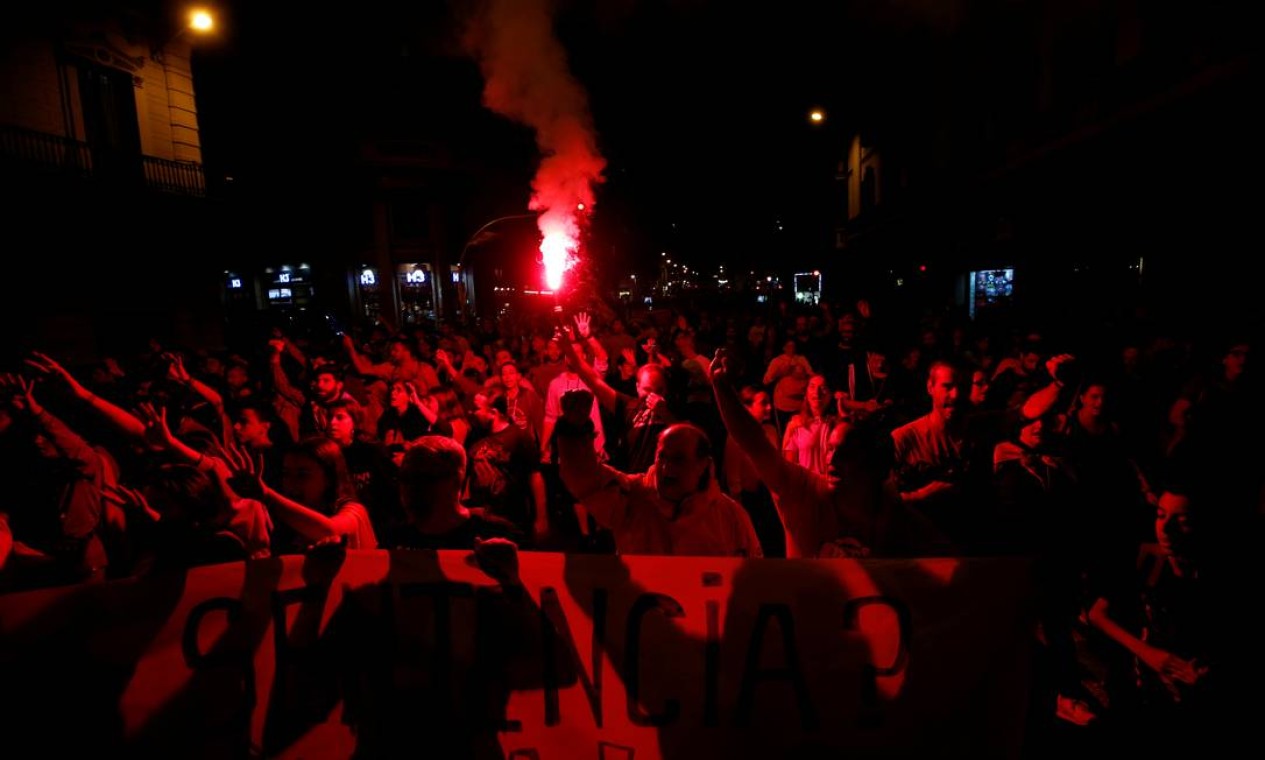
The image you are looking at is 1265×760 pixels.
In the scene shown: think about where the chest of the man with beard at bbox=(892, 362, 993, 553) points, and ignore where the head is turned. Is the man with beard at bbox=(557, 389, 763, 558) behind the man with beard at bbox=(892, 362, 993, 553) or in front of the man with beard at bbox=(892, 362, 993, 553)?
in front

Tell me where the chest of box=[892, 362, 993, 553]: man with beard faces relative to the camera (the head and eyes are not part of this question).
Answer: toward the camera
